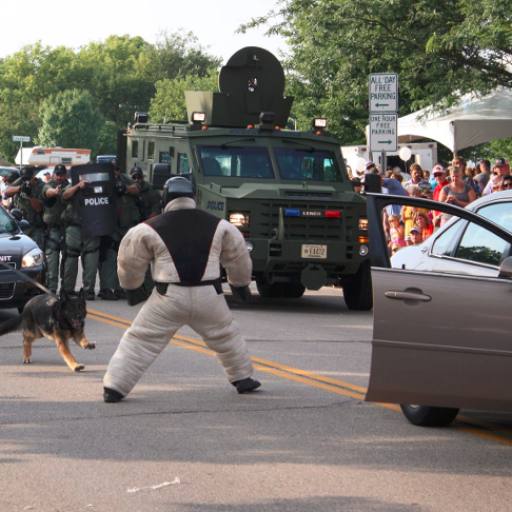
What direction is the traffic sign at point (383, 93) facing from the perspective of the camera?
toward the camera

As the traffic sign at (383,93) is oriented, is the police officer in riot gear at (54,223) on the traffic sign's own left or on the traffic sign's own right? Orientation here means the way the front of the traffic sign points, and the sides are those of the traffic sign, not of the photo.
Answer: on the traffic sign's own right

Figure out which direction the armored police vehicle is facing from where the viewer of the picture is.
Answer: facing the viewer and to the right of the viewer

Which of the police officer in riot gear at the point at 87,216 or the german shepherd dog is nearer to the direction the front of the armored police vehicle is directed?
the german shepherd dog

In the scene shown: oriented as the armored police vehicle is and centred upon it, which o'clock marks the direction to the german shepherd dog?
The german shepherd dog is roughly at 2 o'clock from the armored police vehicle.

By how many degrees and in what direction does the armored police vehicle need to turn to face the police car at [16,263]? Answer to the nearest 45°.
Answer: approximately 90° to its right

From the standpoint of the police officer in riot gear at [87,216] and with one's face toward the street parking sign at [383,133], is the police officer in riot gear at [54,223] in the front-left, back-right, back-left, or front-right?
back-left

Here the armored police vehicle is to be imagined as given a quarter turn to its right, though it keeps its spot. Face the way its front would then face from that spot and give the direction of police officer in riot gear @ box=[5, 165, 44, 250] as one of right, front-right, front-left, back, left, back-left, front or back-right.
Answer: front-right

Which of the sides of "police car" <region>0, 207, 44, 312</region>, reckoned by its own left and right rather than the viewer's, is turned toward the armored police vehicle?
left

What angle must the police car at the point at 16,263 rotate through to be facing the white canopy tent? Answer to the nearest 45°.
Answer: approximately 90° to its left

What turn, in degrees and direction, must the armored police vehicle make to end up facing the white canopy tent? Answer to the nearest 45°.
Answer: approximately 90° to its left

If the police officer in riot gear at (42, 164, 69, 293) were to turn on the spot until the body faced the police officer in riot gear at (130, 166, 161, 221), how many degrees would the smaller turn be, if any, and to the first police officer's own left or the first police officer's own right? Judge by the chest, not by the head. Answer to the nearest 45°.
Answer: approximately 45° to the first police officer's own left

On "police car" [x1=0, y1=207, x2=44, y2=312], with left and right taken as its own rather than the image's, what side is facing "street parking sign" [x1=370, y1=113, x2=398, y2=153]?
left
